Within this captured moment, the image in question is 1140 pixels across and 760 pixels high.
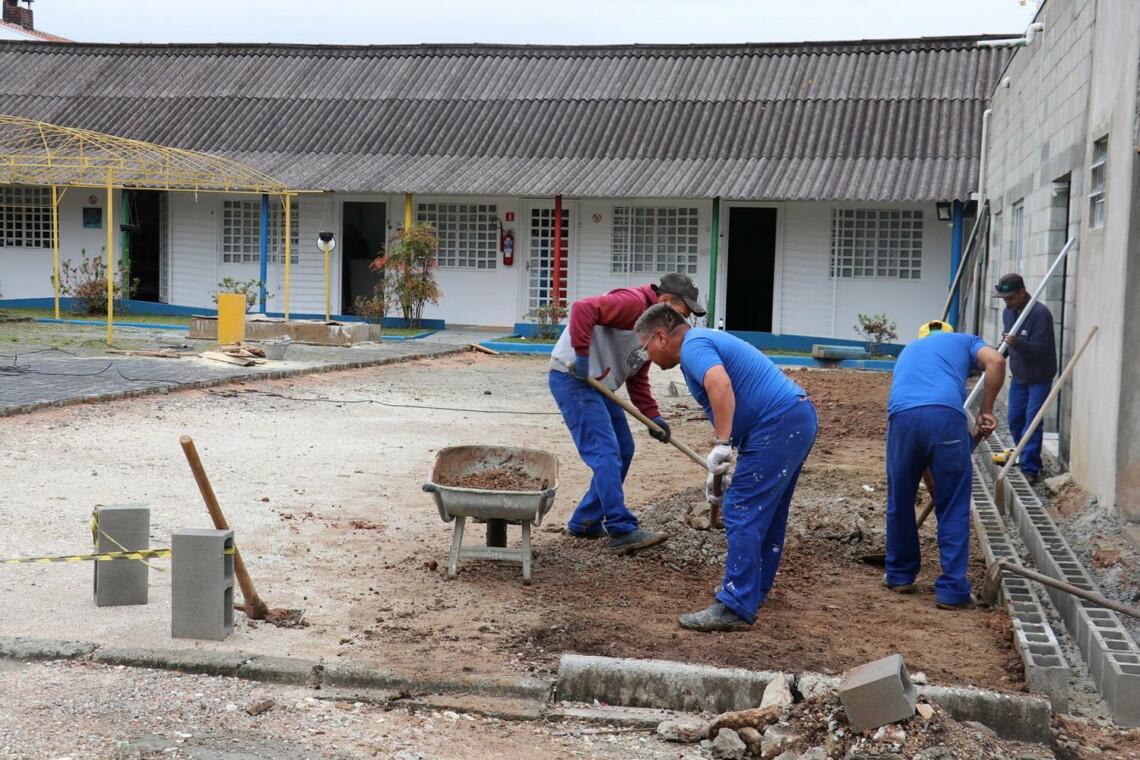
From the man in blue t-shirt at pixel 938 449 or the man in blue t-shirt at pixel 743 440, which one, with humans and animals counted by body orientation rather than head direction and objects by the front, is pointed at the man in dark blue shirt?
the man in blue t-shirt at pixel 938 449

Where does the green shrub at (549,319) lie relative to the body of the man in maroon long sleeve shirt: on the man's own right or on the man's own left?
on the man's own left

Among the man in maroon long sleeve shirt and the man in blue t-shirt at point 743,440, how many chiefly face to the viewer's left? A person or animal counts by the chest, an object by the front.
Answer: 1

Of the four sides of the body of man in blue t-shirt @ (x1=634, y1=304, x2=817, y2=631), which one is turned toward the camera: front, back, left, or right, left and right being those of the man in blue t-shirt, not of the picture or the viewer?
left

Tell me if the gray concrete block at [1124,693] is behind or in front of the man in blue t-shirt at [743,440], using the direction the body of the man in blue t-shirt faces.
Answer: behind

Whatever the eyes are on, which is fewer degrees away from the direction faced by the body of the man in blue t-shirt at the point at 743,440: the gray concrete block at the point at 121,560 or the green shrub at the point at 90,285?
the gray concrete block

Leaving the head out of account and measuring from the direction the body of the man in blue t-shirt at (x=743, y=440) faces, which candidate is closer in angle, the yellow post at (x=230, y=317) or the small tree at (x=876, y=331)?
the yellow post

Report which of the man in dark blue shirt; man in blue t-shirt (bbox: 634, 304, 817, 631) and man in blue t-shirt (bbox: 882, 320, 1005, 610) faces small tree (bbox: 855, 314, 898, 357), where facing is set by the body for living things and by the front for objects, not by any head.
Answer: man in blue t-shirt (bbox: 882, 320, 1005, 610)

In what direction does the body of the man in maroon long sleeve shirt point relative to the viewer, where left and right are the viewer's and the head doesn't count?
facing to the right of the viewer

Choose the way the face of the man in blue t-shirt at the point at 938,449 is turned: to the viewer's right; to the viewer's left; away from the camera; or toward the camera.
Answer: away from the camera

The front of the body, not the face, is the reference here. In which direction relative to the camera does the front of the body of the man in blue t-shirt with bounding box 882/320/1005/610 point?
away from the camera

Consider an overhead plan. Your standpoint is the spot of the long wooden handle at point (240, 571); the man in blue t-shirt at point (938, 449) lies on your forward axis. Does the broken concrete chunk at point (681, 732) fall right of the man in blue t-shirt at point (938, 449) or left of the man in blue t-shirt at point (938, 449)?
right

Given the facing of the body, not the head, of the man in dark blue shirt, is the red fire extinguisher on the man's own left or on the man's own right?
on the man's own right

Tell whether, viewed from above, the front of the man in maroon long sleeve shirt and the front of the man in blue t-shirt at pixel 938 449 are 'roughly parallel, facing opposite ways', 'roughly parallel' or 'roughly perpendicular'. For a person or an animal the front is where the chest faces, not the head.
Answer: roughly perpendicular

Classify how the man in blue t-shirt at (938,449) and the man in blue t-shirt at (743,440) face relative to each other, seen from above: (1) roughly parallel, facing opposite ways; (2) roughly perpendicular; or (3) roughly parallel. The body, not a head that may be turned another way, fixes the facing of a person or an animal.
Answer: roughly perpendicular

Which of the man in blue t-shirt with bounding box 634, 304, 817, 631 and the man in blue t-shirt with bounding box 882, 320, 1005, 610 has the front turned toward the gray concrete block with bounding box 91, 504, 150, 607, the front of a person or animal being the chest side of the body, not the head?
the man in blue t-shirt with bounding box 634, 304, 817, 631

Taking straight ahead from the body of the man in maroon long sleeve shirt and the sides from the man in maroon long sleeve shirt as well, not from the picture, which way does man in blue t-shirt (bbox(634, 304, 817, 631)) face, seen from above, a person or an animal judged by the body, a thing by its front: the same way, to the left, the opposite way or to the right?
the opposite way
